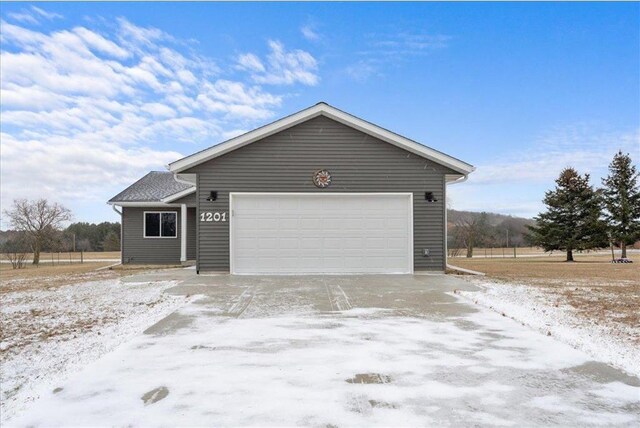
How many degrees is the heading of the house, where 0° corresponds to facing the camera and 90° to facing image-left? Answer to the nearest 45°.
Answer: approximately 0°

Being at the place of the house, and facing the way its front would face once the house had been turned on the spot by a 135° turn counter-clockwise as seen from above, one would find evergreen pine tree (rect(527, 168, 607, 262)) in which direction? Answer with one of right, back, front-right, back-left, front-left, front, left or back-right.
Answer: front

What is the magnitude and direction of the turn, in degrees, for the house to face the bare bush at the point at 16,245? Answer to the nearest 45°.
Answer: approximately 135° to its right

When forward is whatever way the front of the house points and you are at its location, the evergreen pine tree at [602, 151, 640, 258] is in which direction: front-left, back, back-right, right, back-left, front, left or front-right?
back-left

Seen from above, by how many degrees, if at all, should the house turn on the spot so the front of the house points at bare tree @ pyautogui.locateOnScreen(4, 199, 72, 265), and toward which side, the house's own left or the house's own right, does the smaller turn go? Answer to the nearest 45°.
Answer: approximately 135° to the house's own right

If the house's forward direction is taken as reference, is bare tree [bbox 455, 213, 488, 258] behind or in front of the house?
behind
